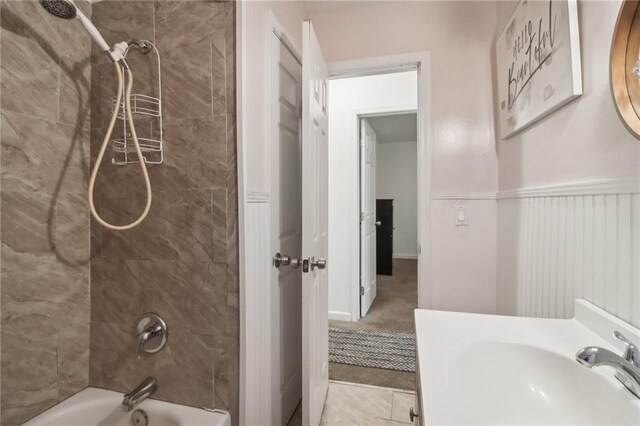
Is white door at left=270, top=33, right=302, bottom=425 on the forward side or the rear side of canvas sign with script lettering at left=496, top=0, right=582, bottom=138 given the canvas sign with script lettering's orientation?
on the forward side

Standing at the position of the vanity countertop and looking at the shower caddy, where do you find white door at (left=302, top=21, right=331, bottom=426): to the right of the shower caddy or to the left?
right

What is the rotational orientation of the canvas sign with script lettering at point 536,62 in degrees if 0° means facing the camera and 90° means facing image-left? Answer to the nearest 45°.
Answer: approximately 45°

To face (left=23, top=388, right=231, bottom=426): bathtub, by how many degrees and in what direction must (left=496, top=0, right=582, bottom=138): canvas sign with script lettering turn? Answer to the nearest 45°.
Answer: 0° — it already faces it

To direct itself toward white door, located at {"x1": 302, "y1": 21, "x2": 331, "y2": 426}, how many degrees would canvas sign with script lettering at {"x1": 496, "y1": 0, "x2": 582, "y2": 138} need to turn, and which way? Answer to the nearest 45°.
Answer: approximately 45° to its right

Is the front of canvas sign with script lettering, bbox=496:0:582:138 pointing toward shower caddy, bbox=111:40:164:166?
yes

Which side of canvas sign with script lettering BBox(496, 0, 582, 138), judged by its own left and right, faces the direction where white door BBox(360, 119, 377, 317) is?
right
